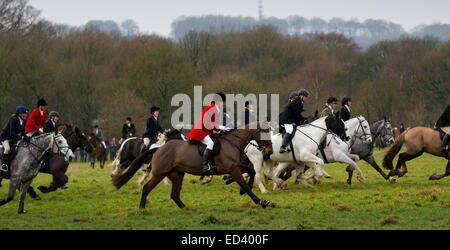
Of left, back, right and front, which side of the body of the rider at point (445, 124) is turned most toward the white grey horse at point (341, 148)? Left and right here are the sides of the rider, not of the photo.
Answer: back

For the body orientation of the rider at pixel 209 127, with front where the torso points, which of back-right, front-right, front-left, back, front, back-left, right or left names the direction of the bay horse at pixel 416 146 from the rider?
front-left

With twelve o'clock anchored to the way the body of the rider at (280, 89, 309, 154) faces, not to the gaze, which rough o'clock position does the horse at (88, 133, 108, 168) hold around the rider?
The horse is roughly at 8 o'clock from the rider.

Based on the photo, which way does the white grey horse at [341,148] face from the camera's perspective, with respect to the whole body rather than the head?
to the viewer's right

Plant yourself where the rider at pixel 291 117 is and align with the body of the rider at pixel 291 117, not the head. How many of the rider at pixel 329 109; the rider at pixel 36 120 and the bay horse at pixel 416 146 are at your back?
1

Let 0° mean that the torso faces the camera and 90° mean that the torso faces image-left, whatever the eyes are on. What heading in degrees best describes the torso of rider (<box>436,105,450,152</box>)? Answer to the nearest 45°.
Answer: approximately 270°

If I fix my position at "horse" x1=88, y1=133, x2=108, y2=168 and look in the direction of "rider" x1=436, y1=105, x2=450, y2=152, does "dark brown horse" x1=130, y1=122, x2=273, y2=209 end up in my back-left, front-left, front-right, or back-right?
front-right

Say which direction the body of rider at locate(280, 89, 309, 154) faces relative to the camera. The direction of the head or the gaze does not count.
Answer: to the viewer's right

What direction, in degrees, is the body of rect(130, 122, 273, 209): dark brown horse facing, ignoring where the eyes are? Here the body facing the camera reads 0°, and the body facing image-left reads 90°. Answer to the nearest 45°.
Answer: approximately 270°

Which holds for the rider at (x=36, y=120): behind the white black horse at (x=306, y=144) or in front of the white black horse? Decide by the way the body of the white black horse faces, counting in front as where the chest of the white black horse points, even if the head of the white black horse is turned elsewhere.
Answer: behind

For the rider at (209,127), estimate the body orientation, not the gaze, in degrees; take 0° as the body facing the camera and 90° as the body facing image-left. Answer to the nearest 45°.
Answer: approximately 270°

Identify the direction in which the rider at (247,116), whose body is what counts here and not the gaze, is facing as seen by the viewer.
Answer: to the viewer's right

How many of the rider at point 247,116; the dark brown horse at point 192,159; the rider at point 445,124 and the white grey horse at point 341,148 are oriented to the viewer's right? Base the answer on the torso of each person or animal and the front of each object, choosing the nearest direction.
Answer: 4

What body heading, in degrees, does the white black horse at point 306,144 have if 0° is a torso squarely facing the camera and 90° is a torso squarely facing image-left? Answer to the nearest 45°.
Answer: approximately 270°
